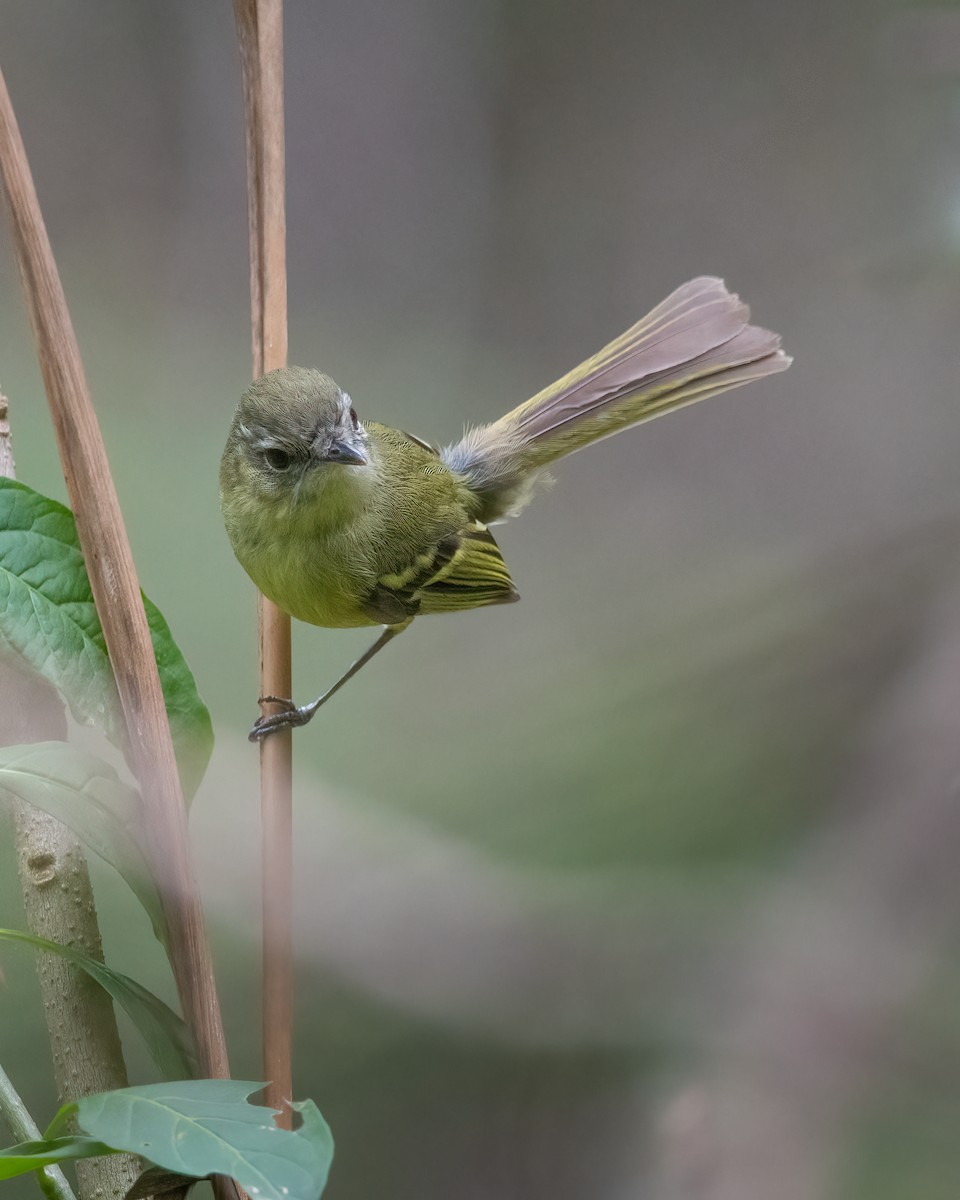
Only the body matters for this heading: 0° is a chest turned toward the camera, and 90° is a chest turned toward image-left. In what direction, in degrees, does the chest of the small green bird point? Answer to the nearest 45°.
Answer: approximately 45°
